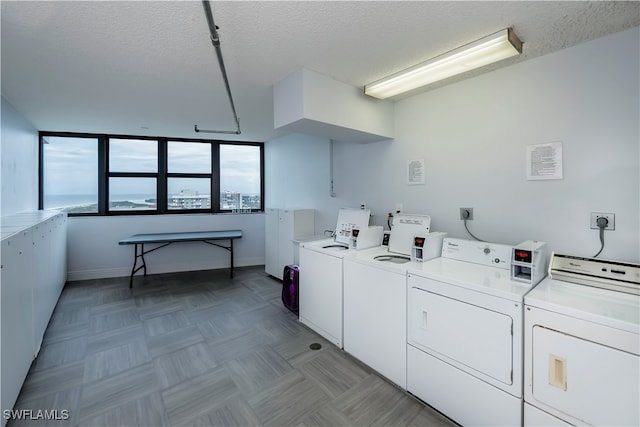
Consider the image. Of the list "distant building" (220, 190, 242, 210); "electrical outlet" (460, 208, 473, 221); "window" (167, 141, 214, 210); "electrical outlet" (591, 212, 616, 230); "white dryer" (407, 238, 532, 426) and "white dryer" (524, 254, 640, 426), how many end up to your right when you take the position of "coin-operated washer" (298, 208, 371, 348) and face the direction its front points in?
2

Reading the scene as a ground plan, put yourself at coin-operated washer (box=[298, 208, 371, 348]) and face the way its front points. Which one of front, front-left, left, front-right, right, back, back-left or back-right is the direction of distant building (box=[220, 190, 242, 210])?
right

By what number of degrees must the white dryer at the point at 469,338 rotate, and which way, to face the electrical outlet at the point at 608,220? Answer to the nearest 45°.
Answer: approximately 180°

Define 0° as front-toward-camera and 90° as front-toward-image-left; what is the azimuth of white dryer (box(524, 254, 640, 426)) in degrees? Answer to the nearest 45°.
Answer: approximately 45°

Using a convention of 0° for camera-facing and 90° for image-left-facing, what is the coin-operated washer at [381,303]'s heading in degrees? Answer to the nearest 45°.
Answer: approximately 45°

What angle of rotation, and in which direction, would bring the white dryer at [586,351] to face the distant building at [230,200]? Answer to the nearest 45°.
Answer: approximately 45° to its right

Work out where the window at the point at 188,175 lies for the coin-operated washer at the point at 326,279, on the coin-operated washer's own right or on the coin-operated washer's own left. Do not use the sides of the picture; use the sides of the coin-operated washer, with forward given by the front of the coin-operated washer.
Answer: on the coin-operated washer's own right

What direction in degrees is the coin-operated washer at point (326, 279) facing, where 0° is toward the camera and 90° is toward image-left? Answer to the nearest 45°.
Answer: approximately 45°

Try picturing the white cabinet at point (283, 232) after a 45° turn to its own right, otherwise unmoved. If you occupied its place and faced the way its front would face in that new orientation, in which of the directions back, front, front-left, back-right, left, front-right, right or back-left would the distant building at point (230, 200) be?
front-right

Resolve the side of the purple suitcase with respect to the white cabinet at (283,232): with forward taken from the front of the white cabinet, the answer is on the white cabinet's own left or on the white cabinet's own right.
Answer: on the white cabinet's own left

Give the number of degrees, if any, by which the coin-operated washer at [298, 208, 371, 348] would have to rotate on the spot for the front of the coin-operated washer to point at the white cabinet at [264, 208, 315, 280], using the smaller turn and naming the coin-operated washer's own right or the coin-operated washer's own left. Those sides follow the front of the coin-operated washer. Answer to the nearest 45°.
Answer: approximately 90° to the coin-operated washer's own right

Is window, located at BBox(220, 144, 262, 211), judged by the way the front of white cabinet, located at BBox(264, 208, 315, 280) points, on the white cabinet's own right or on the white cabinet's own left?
on the white cabinet's own right
